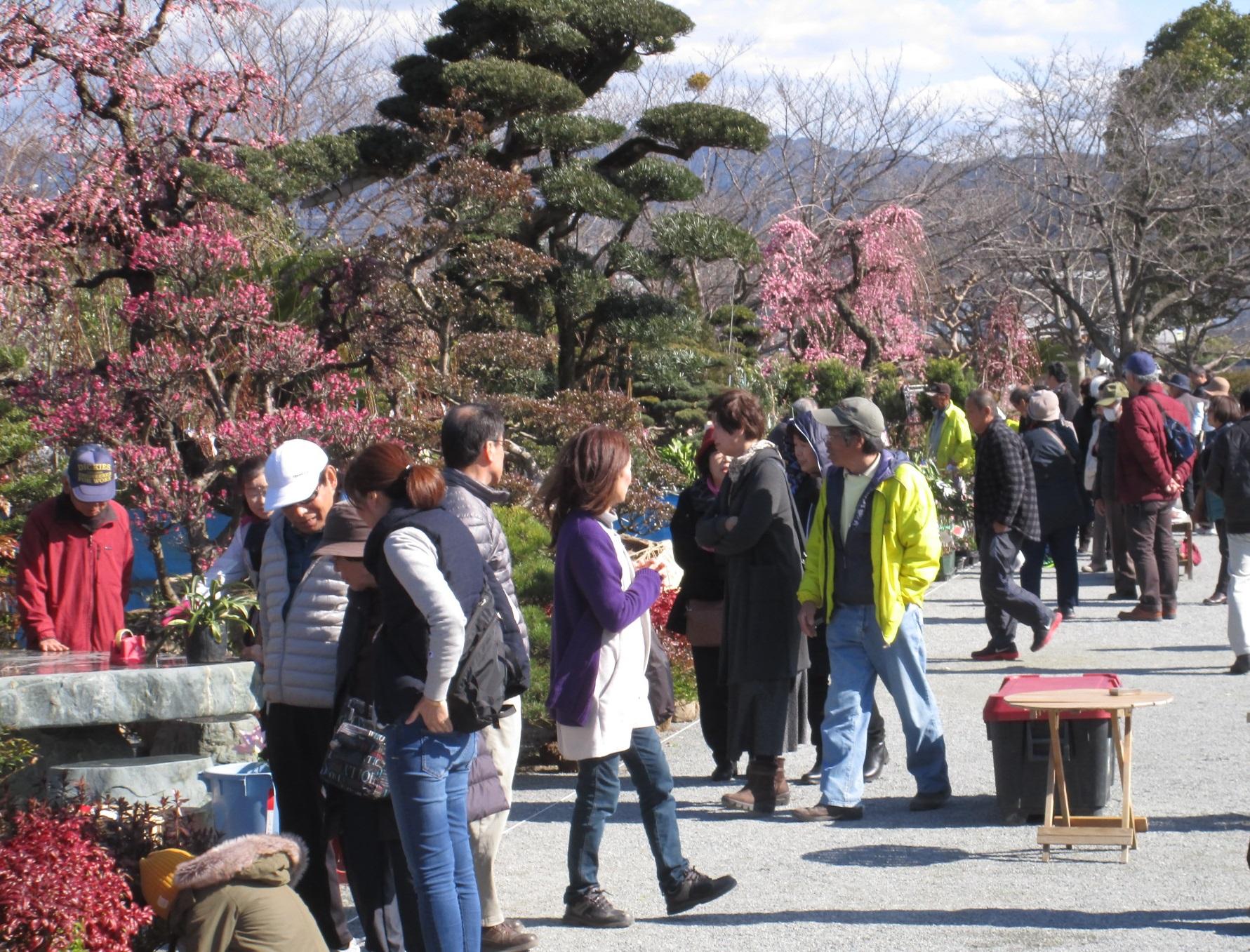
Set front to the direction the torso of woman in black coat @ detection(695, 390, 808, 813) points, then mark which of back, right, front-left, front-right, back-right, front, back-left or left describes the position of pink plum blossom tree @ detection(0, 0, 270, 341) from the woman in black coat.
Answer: front-right

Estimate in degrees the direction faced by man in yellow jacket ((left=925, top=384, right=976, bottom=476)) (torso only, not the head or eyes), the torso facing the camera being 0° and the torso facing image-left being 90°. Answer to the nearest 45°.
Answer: approximately 45°

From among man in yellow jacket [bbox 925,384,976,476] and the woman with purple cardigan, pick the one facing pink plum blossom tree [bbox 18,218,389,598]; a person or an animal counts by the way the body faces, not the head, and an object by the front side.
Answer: the man in yellow jacket

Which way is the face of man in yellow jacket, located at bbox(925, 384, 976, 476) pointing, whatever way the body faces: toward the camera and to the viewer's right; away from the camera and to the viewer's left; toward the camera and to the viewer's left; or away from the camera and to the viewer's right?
toward the camera and to the viewer's left

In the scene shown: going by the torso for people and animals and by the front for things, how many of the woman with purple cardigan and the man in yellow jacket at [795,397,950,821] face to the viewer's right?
1

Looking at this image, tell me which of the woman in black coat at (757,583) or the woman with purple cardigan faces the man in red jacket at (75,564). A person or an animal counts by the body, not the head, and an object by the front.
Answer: the woman in black coat

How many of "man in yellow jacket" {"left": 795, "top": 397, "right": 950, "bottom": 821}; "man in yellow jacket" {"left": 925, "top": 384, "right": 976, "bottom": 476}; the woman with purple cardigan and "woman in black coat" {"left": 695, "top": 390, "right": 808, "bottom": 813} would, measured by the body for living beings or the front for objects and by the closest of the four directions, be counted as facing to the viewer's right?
1

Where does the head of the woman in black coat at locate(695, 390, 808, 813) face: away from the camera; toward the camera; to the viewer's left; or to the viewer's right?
to the viewer's left

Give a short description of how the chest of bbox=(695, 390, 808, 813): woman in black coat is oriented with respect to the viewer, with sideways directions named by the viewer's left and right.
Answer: facing to the left of the viewer

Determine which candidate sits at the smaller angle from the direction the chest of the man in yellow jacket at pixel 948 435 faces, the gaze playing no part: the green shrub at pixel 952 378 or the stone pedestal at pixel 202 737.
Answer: the stone pedestal

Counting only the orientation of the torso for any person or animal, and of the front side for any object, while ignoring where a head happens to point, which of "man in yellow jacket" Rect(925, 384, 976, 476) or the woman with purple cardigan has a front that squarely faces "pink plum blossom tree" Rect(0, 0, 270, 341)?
the man in yellow jacket

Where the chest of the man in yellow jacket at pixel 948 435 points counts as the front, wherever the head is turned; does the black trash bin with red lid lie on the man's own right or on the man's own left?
on the man's own left

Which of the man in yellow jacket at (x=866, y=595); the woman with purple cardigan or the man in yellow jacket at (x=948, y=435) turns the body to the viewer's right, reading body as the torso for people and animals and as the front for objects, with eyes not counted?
the woman with purple cardigan

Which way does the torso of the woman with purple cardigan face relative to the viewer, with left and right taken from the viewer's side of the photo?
facing to the right of the viewer
